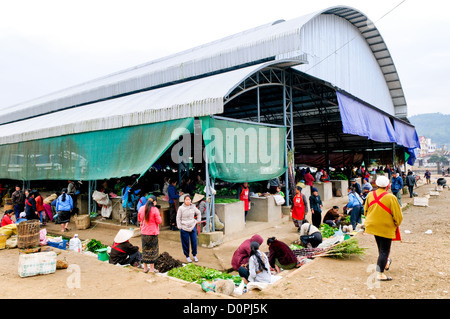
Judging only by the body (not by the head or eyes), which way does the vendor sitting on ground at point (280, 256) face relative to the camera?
to the viewer's left

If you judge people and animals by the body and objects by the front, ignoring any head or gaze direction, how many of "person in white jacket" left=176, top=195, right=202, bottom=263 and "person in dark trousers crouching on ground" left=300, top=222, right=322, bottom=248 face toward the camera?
1

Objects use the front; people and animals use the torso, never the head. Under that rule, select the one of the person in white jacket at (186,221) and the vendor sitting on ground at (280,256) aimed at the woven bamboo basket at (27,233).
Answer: the vendor sitting on ground

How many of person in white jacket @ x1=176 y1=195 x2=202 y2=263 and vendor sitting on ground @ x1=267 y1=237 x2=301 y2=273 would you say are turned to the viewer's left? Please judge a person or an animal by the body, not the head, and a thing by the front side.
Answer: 1

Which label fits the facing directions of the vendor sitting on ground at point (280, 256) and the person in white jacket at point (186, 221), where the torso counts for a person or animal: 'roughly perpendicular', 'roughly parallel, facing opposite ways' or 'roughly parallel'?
roughly perpendicular

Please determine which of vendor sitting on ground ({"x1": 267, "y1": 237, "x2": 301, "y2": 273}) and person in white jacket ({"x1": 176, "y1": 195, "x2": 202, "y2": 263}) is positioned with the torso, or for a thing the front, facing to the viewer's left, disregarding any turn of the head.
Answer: the vendor sitting on ground

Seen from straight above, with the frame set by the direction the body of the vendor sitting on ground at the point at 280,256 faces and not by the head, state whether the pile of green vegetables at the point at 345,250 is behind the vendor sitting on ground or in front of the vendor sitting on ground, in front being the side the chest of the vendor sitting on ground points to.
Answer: behind

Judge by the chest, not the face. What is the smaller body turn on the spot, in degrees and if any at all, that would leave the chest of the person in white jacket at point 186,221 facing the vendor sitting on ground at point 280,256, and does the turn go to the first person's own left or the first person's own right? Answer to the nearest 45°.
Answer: approximately 45° to the first person's own left
